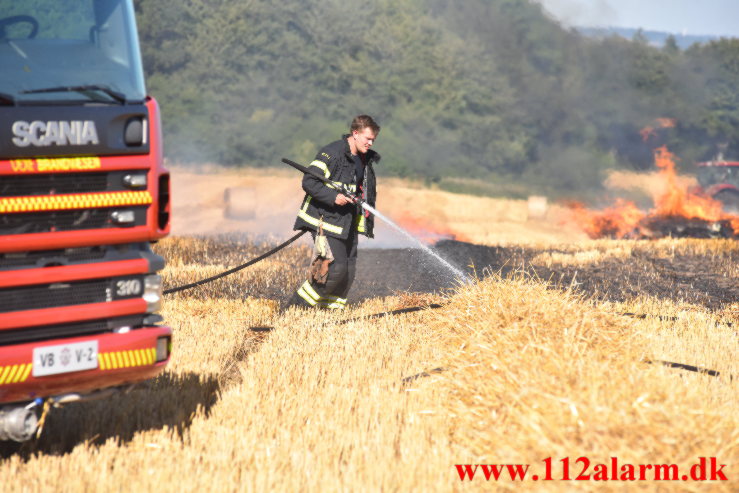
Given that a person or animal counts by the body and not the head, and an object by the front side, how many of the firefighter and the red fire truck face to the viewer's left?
0

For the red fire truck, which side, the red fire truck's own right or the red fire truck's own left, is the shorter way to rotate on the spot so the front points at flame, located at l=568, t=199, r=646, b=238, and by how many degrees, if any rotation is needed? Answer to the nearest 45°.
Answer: approximately 90° to the red fire truck's own left

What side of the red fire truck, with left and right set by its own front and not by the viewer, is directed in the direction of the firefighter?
left

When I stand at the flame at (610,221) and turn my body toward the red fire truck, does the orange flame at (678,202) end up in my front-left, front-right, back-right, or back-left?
back-left

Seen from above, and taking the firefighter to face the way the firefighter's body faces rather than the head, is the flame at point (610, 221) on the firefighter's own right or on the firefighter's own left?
on the firefighter's own left

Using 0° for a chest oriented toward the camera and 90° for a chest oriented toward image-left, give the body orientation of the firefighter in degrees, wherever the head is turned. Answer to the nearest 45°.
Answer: approximately 315°

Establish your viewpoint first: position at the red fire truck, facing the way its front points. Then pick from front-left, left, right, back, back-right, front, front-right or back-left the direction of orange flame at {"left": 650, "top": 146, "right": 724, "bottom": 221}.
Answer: left

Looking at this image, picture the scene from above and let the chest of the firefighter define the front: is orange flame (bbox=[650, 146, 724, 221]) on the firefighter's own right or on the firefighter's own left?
on the firefighter's own left

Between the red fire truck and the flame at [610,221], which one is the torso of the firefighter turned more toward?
the red fire truck

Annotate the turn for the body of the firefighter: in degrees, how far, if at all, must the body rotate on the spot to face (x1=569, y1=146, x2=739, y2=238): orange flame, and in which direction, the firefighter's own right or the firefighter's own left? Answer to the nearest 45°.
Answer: approximately 90° to the firefighter's own left

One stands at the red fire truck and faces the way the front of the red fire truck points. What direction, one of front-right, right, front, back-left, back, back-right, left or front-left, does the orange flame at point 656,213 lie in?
left
